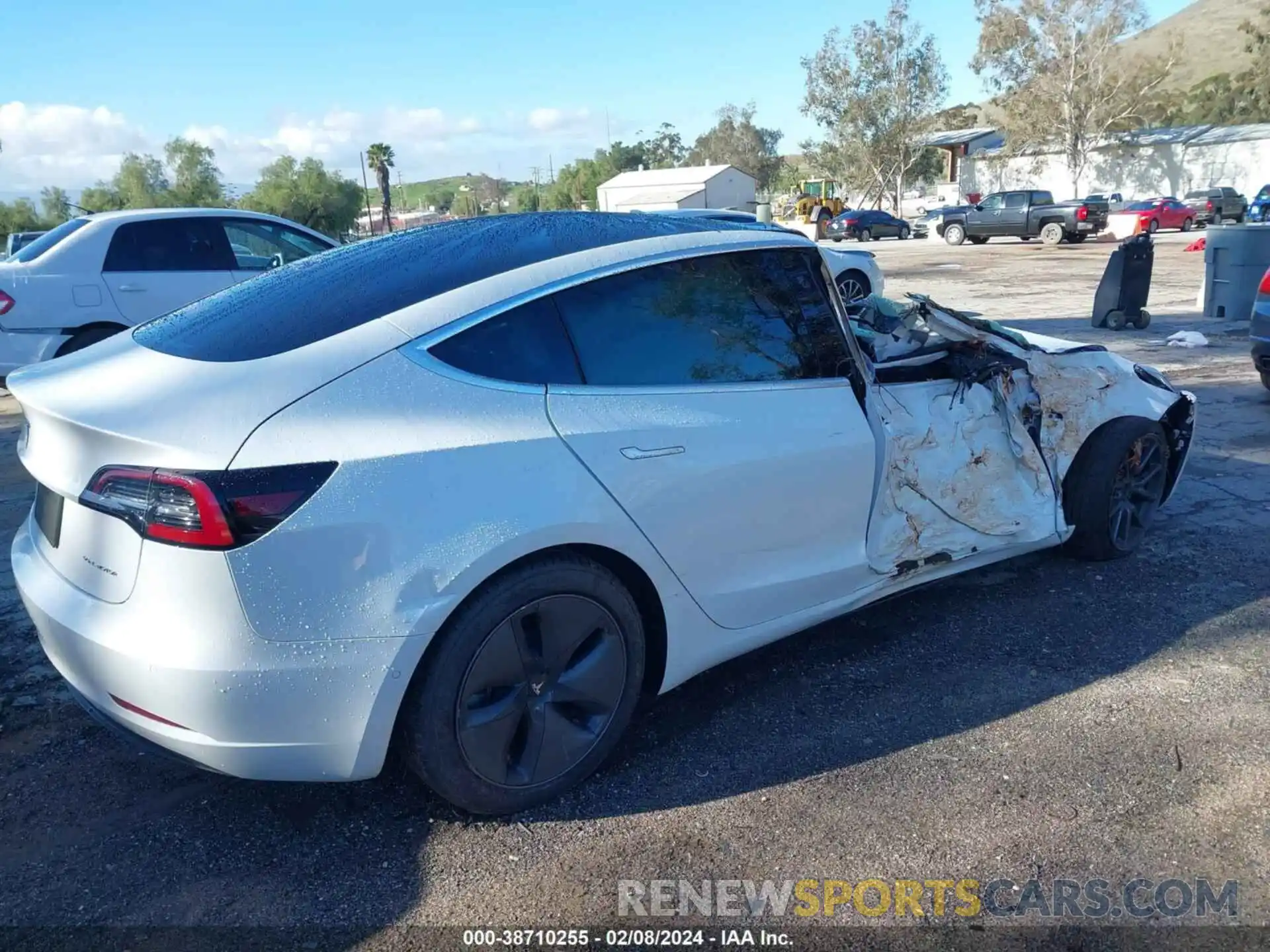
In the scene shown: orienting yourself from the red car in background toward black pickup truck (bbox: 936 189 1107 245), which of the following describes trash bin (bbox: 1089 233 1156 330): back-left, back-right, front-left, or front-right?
front-left

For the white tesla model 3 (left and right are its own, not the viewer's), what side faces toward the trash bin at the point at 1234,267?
front

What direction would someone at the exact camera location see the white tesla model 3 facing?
facing away from the viewer and to the right of the viewer

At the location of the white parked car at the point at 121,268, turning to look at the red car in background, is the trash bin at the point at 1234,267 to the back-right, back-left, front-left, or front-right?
front-right

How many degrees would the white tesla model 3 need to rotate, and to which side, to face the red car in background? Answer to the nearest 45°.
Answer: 0° — it already faces it

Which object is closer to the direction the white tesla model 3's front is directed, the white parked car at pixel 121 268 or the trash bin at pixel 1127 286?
the trash bin

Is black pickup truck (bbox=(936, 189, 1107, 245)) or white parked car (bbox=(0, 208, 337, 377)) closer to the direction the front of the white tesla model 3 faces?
the black pickup truck

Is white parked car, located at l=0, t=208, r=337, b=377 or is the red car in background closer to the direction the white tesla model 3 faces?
the red car in background

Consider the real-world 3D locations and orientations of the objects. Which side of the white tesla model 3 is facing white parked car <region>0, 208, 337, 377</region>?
left

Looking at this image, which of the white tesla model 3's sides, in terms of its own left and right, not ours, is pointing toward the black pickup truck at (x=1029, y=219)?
front

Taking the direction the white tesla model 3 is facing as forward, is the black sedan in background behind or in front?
in front

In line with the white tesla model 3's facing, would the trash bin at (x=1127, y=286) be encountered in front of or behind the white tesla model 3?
in front
